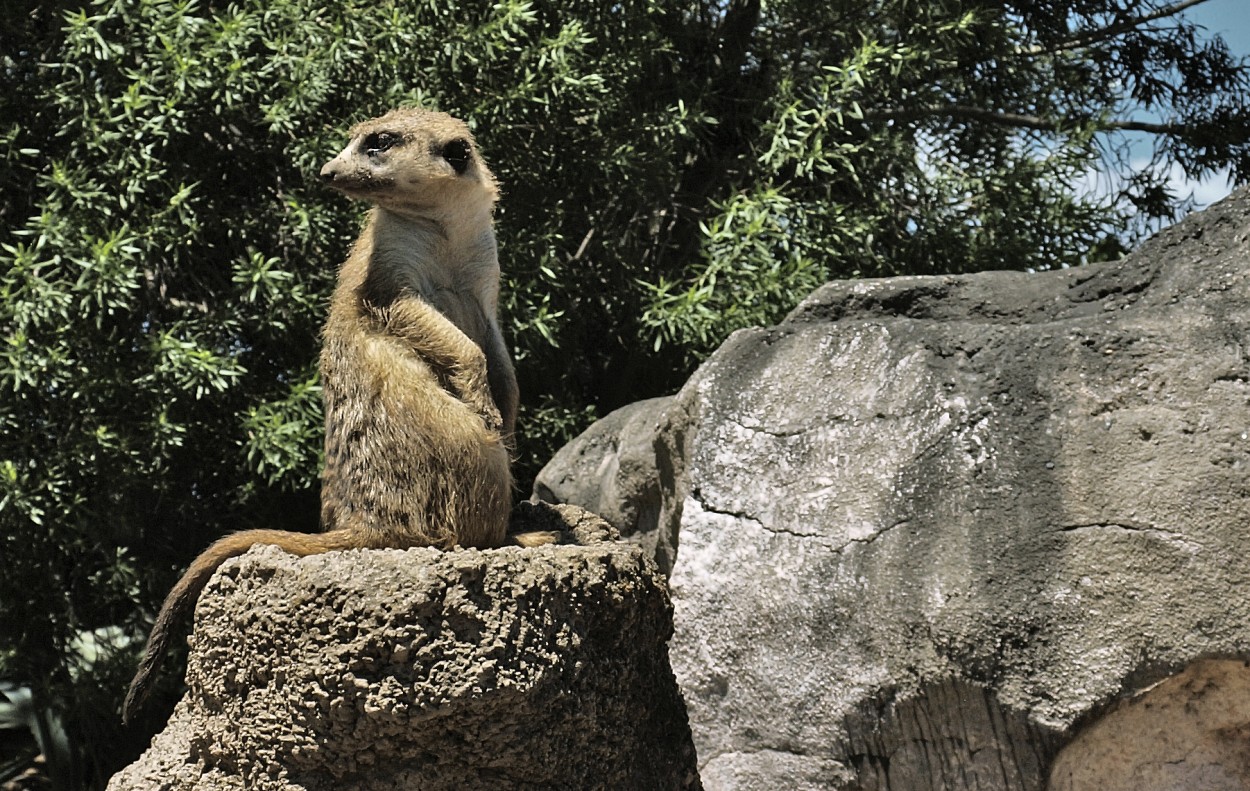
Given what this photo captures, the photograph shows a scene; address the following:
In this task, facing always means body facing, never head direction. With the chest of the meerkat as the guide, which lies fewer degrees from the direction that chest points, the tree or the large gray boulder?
the large gray boulder

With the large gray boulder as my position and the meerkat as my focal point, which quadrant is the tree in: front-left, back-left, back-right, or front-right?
front-right

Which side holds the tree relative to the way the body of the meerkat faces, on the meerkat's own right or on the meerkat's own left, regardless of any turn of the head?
on the meerkat's own left

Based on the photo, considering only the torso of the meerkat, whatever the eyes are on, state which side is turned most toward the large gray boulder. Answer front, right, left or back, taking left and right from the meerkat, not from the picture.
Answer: front

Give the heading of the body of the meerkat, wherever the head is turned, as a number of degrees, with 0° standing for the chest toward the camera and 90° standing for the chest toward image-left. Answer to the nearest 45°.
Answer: approximately 270°
